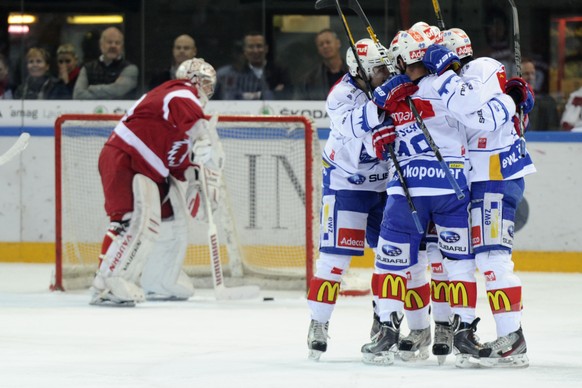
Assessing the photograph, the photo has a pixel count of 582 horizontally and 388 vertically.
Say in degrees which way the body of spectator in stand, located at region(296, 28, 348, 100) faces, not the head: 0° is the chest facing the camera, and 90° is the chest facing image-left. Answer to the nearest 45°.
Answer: approximately 0°

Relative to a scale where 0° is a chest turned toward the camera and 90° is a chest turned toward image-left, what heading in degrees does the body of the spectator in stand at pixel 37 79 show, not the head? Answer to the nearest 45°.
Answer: approximately 0°

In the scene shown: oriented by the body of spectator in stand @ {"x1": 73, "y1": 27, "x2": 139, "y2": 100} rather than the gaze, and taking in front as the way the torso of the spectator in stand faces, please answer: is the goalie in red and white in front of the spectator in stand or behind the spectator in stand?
in front

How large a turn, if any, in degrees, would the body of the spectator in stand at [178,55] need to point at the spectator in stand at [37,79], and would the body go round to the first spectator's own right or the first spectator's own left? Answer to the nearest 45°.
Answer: approximately 90° to the first spectator's own right

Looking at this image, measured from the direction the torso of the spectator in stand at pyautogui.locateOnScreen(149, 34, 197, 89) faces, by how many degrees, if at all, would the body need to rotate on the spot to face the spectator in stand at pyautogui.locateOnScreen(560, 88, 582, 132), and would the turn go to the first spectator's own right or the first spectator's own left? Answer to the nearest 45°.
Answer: approximately 90° to the first spectator's own left

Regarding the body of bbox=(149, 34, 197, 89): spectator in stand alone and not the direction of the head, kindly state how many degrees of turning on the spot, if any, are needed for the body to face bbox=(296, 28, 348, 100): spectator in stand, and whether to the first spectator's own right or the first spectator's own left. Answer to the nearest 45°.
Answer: approximately 90° to the first spectator's own left
